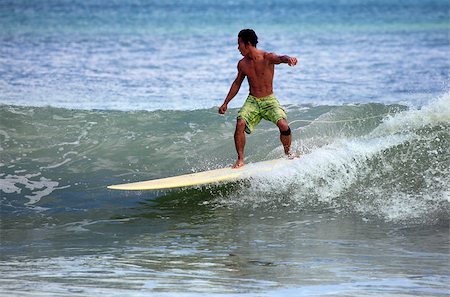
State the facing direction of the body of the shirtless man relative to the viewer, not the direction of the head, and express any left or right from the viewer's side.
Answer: facing the viewer

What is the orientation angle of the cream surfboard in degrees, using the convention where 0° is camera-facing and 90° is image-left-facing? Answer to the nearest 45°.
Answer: approximately 90°
